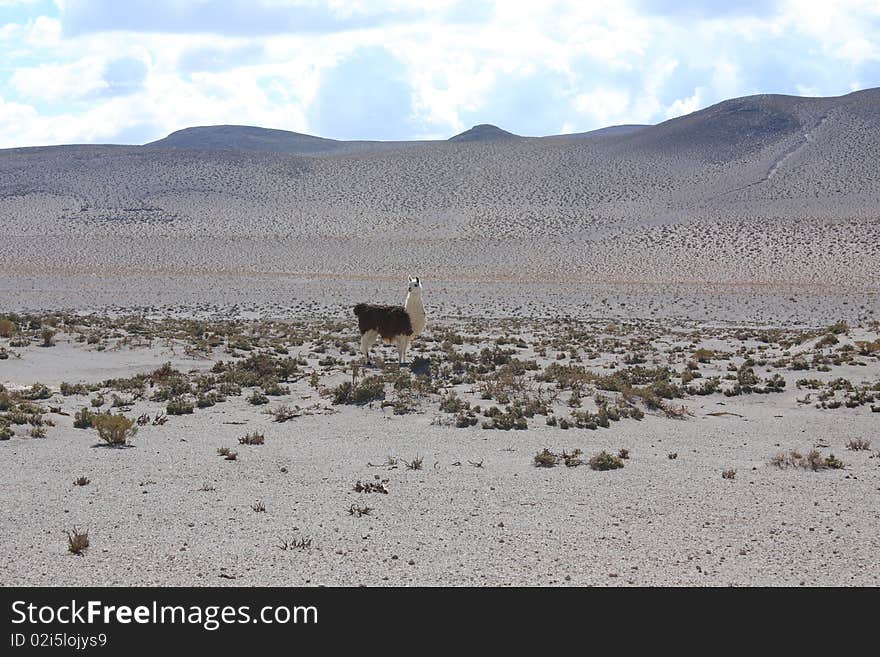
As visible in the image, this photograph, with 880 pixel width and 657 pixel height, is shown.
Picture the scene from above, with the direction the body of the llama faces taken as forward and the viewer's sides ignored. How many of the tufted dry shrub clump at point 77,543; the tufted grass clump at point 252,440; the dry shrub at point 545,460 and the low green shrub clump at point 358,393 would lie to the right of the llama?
4

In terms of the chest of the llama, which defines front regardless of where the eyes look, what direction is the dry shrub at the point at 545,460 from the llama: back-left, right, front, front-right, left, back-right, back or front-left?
right

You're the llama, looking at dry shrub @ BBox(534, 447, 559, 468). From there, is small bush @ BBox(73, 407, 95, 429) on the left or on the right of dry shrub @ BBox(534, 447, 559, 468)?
right

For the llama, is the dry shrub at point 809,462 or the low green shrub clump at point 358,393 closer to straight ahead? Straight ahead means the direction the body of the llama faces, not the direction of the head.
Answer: the dry shrub

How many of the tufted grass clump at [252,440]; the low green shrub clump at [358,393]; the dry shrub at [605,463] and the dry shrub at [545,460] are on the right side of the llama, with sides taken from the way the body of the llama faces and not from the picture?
4

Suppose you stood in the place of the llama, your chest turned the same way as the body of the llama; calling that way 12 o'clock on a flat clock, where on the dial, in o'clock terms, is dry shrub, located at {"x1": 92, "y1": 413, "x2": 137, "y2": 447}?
The dry shrub is roughly at 4 o'clock from the llama.

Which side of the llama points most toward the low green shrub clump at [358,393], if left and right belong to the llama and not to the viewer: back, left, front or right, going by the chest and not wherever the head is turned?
right

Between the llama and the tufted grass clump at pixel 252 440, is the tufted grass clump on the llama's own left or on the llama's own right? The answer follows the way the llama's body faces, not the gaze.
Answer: on the llama's own right

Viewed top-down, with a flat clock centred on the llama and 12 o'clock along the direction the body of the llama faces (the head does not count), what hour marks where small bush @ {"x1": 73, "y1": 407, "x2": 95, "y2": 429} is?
The small bush is roughly at 4 o'clock from the llama.

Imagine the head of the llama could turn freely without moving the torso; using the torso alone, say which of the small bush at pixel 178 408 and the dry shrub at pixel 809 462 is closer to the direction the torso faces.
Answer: the dry shrub

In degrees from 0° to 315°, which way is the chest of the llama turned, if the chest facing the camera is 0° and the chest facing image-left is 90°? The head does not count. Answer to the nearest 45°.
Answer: approximately 270°

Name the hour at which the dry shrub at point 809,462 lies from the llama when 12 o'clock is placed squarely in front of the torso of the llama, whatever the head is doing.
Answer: The dry shrub is roughly at 2 o'clock from the llama.
